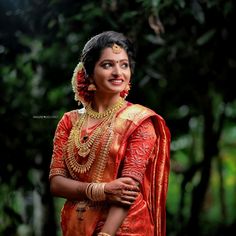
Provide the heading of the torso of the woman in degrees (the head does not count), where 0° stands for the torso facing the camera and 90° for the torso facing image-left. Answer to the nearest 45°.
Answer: approximately 45°
